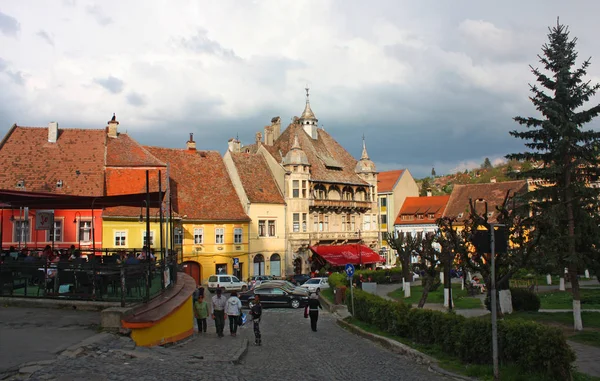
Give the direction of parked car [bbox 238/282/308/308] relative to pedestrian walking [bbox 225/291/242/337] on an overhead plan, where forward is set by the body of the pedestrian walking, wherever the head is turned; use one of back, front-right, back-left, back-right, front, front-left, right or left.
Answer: front

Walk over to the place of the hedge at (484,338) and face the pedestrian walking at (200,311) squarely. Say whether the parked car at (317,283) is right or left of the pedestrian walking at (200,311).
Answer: right

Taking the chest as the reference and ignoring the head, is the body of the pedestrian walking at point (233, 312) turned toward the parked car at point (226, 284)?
yes

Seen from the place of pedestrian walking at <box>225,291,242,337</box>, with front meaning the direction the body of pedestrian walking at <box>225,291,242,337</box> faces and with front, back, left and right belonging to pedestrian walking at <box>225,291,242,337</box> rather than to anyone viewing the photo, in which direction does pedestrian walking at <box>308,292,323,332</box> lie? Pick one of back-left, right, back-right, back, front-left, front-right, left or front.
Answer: front-right

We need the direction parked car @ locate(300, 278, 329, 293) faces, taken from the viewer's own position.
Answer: facing the viewer and to the left of the viewer

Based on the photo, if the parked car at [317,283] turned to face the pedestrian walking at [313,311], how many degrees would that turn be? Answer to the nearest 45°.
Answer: approximately 45° to its left

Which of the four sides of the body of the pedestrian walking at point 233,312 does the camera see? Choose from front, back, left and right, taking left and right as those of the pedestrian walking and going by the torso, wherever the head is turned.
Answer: back

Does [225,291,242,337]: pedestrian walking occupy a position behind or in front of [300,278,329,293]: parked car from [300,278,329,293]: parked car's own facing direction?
in front

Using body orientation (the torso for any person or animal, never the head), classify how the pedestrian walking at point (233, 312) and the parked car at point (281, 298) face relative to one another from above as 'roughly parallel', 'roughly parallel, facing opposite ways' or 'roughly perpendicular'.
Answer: roughly perpendicular
